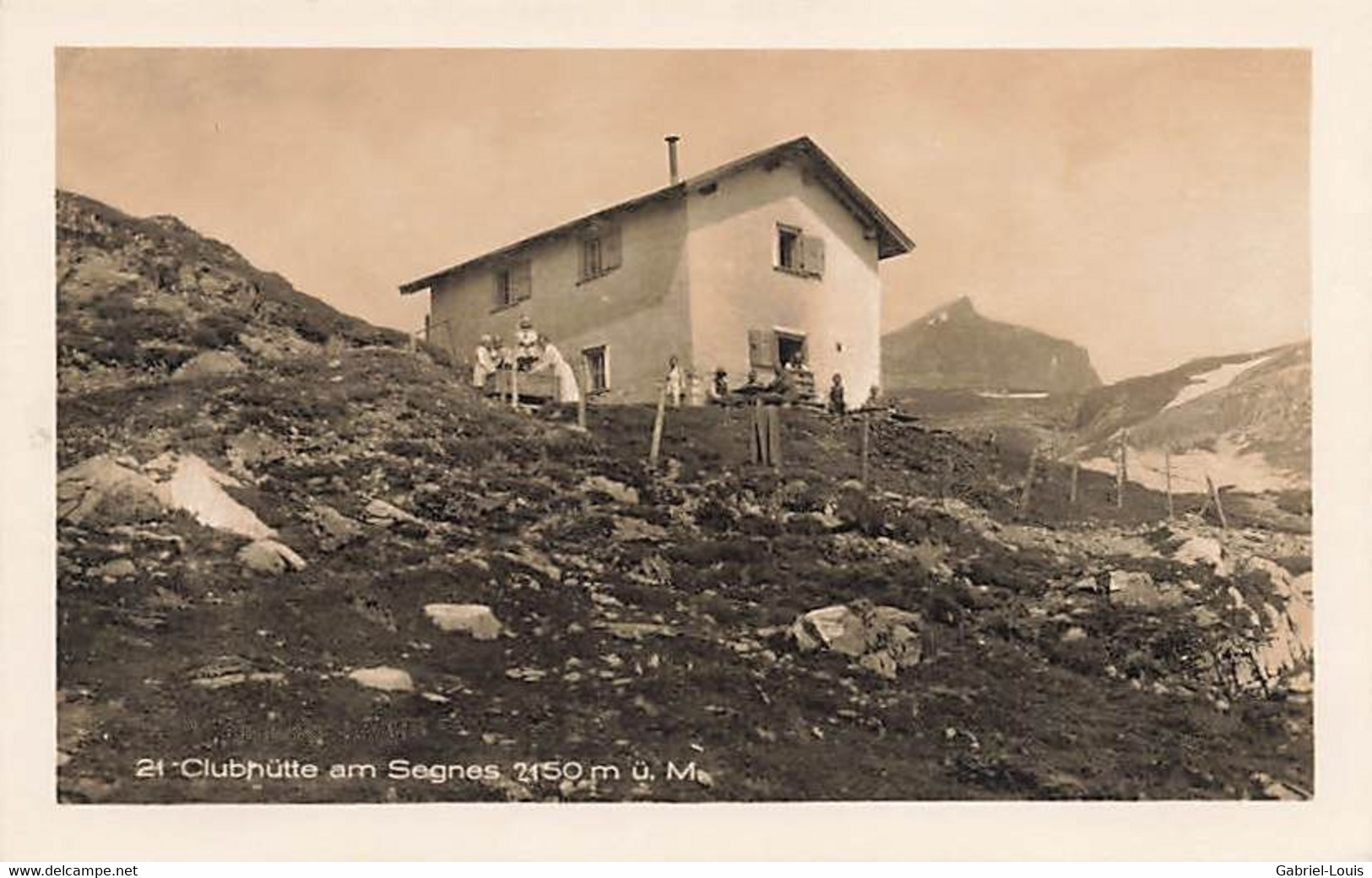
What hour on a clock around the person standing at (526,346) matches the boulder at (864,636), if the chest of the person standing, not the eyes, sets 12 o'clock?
The boulder is roughly at 12 o'clock from the person standing.

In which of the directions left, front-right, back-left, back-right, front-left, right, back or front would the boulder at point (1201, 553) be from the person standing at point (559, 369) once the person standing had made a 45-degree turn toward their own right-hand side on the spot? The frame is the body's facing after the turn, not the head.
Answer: back-right

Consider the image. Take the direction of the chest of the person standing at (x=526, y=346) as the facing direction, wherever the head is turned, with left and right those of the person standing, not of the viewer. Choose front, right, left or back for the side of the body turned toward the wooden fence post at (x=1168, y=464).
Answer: left

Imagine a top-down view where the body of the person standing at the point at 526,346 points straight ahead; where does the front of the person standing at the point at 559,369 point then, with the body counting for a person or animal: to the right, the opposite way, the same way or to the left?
to the right

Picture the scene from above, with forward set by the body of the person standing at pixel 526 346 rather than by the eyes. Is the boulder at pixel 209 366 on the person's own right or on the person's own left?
on the person's own right

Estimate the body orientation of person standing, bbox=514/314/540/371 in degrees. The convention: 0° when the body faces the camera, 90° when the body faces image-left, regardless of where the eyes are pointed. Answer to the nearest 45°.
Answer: approximately 0°

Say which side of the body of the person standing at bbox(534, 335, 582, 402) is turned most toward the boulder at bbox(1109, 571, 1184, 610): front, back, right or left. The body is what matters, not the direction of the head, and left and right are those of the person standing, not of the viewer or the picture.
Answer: back

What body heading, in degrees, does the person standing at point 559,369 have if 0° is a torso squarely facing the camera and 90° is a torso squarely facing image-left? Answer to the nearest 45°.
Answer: approximately 90°

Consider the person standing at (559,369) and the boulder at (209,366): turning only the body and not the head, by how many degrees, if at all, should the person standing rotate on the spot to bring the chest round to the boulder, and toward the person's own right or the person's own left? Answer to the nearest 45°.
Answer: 0° — they already face it

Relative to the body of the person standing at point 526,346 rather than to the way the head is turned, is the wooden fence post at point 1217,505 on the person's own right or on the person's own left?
on the person's own left

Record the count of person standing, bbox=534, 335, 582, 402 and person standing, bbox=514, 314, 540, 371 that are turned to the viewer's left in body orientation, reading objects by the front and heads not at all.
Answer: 1

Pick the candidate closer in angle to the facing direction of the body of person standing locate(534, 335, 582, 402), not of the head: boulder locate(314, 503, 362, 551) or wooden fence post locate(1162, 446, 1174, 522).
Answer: the boulder
